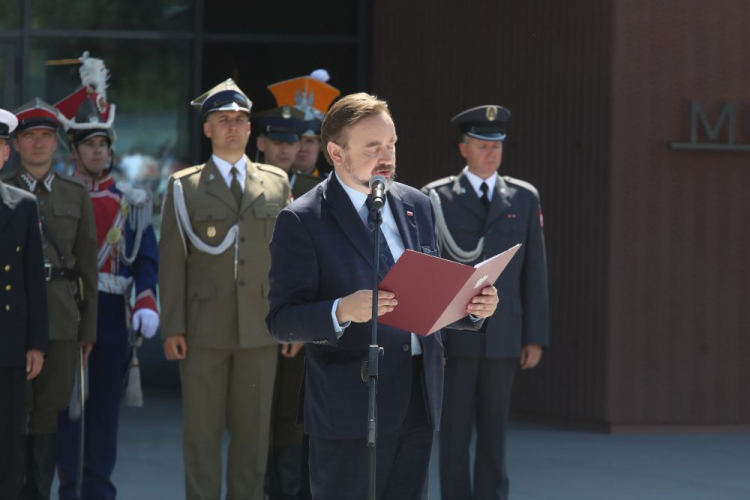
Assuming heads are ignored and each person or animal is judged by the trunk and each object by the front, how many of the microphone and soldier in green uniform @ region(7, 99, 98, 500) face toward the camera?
1

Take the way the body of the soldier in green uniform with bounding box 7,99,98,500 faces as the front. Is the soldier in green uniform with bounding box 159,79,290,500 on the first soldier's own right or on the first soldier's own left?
on the first soldier's own left

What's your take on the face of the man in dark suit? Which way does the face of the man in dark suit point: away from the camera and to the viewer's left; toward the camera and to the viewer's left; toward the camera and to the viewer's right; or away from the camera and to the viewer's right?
toward the camera and to the viewer's right

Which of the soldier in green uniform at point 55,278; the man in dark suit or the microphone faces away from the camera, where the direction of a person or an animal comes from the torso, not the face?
the microphone

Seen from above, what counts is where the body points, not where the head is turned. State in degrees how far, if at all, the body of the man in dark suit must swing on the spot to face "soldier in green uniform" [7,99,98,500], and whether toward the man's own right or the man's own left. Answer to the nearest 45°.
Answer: approximately 180°

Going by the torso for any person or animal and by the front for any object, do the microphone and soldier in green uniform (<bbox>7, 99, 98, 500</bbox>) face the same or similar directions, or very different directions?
very different directions

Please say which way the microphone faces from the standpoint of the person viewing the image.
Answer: facing away from the viewer

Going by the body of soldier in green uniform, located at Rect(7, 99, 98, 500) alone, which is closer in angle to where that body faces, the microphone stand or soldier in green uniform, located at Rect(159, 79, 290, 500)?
the microphone stand

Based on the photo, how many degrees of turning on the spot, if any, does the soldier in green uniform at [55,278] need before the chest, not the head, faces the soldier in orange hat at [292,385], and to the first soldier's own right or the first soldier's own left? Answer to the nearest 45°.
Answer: approximately 90° to the first soldier's own left
